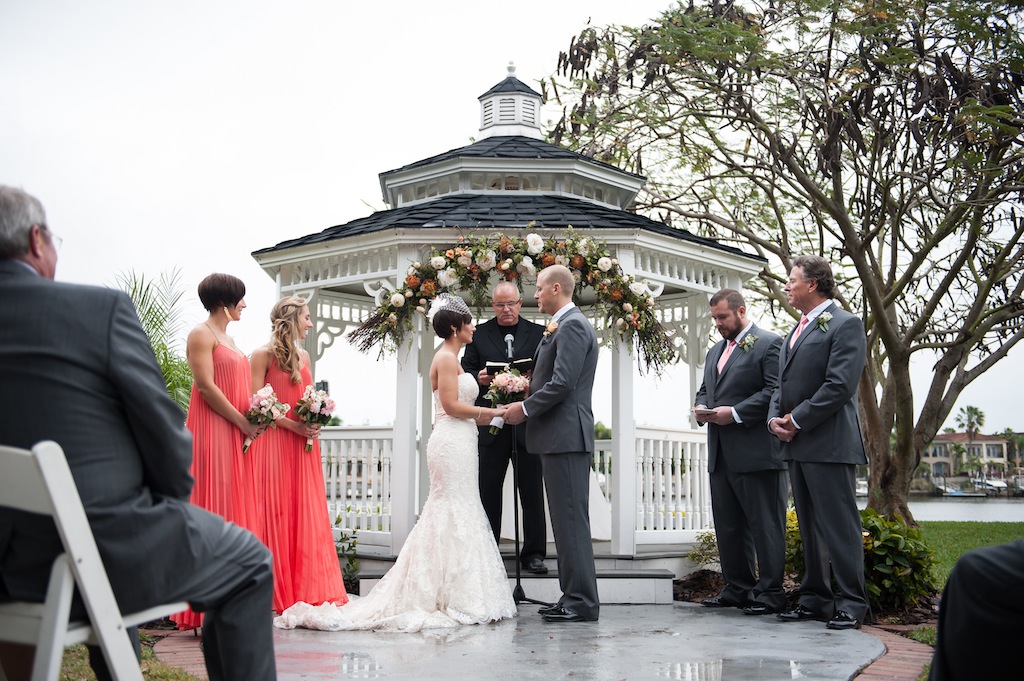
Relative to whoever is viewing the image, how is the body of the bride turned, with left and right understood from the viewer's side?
facing to the right of the viewer

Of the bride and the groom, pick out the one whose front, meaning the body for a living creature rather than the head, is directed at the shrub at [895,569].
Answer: the bride

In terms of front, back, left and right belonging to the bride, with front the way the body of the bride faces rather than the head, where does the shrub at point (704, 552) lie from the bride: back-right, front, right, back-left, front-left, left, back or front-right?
front-left

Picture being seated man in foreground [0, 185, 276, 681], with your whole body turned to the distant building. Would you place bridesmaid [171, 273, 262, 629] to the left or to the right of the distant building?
left

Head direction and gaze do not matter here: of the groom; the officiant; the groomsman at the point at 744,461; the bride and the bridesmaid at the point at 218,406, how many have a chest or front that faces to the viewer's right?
2

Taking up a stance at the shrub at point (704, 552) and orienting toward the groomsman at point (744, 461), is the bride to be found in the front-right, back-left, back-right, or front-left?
front-right

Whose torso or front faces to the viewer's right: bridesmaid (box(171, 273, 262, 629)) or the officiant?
the bridesmaid

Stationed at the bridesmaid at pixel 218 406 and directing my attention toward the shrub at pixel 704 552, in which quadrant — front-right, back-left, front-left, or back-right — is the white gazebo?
front-left

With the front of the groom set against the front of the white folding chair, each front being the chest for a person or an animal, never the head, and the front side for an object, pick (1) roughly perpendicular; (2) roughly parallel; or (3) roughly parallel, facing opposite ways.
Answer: roughly perpendicular

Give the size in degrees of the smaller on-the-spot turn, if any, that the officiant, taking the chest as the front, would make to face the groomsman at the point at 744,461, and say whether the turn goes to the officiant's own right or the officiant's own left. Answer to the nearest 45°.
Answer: approximately 45° to the officiant's own left

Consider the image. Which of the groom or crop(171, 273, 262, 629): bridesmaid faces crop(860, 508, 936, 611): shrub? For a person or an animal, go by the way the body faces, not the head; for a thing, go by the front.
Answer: the bridesmaid

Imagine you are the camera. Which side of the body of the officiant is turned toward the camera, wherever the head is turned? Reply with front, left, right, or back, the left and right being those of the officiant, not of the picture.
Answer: front

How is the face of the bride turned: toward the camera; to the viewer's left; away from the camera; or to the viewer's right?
to the viewer's right

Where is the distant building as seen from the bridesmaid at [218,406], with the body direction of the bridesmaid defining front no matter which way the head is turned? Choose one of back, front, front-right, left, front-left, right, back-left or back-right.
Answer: front-left

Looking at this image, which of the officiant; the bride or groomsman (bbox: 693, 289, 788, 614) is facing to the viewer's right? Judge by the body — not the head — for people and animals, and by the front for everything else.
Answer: the bride

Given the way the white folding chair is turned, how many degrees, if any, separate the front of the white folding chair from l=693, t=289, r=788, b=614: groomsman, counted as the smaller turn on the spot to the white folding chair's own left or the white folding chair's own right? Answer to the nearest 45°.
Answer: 0° — it already faces them

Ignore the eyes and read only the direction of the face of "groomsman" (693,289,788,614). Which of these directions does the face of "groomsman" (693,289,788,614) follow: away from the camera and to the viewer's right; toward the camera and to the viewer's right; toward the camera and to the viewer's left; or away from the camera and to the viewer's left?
toward the camera and to the viewer's left

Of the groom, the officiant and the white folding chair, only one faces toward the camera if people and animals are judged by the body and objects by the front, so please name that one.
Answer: the officiant

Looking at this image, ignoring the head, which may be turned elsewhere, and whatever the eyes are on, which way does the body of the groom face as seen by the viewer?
to the viewer's left

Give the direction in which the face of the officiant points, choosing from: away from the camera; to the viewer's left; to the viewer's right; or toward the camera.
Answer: toward the camera

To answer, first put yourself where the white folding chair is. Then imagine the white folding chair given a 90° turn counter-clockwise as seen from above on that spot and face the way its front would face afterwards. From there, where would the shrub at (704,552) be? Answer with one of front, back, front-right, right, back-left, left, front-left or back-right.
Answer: right

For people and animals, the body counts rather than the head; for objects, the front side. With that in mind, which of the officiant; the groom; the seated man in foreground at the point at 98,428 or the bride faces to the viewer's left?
the groom
